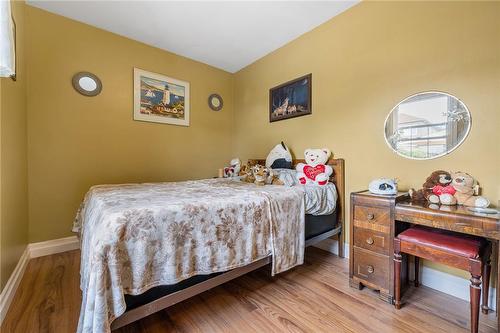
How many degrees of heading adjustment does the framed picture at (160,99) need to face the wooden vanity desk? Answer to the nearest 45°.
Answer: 0° — it already faces it

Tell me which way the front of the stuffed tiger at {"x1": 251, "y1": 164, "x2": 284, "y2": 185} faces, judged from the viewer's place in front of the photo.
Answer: facing the viewer and to the left of the viewer

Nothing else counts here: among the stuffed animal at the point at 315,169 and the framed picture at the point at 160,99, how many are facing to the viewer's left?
0

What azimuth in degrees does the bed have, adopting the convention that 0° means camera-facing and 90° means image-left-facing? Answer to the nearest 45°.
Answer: approximately 45°

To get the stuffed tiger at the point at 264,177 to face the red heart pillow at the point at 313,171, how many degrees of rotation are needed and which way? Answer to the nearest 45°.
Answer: approximately 135° to its left

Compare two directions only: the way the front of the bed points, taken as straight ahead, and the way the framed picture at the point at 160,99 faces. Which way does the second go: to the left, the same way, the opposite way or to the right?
to the left

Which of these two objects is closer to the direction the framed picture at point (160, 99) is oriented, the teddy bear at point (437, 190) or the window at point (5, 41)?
the teddy bear

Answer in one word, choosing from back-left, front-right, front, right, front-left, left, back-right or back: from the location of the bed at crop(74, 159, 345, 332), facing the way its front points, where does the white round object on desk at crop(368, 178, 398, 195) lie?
back-left

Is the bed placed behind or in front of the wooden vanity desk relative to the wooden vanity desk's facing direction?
in front

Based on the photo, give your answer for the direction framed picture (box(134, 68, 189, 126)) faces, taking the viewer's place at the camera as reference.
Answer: facing the viewer and to the right of the viewer

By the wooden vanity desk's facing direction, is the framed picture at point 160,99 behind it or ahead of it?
ahead
